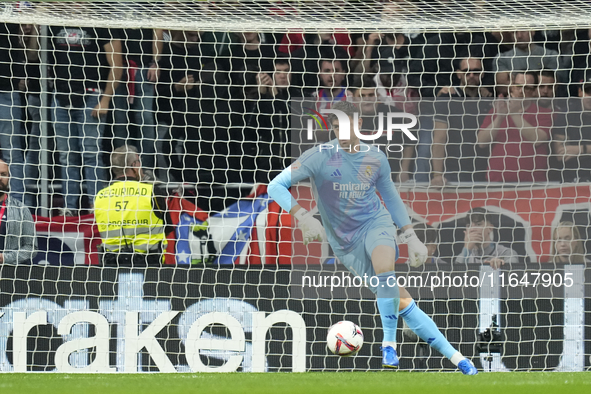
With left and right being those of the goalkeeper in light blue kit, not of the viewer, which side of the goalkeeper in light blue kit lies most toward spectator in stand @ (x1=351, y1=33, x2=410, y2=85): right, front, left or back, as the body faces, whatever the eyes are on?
back

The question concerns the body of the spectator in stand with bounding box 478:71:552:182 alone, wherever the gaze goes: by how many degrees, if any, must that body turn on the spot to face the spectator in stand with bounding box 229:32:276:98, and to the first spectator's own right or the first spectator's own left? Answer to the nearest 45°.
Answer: approximately 90° to the first spectator's own right

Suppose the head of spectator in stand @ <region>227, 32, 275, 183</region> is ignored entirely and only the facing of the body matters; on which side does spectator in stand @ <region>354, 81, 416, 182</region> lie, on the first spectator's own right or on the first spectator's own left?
on the first spectator's own left

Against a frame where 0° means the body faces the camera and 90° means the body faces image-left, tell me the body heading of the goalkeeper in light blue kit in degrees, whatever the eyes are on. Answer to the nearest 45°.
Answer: approximately 0°

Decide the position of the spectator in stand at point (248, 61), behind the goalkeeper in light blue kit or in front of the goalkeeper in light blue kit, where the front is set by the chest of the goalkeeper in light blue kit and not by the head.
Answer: behind

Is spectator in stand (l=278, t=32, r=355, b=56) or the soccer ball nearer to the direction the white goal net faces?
the soccer ball

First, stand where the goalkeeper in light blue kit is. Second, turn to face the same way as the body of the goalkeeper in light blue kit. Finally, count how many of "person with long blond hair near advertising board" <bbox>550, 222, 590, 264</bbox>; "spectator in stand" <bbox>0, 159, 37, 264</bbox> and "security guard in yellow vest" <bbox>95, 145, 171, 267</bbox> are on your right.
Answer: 2

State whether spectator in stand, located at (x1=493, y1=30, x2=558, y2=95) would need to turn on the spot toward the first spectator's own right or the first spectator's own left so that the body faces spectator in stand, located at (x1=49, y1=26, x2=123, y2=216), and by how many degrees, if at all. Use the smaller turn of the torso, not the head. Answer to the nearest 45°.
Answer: approximately 90° to the first spectator's own right

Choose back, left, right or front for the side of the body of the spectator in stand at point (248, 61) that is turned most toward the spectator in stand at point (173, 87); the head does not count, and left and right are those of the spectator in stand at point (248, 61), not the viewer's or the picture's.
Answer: right

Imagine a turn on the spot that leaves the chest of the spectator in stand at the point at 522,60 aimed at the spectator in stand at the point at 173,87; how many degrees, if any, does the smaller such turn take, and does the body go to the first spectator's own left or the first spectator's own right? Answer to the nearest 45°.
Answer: approximately 90° to the first spectator's own right

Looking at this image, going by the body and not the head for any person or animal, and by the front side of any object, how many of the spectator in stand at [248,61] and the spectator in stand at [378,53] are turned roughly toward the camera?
2
